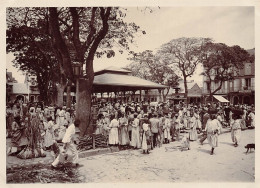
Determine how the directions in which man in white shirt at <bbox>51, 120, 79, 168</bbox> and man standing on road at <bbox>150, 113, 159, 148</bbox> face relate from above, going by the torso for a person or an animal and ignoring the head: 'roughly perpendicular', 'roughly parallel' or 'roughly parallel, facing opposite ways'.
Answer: roughly perpendicular

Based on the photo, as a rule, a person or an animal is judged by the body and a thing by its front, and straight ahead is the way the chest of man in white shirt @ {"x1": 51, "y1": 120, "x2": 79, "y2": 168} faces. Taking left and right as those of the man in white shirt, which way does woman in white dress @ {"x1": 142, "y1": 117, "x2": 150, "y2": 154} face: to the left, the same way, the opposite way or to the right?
to the left
